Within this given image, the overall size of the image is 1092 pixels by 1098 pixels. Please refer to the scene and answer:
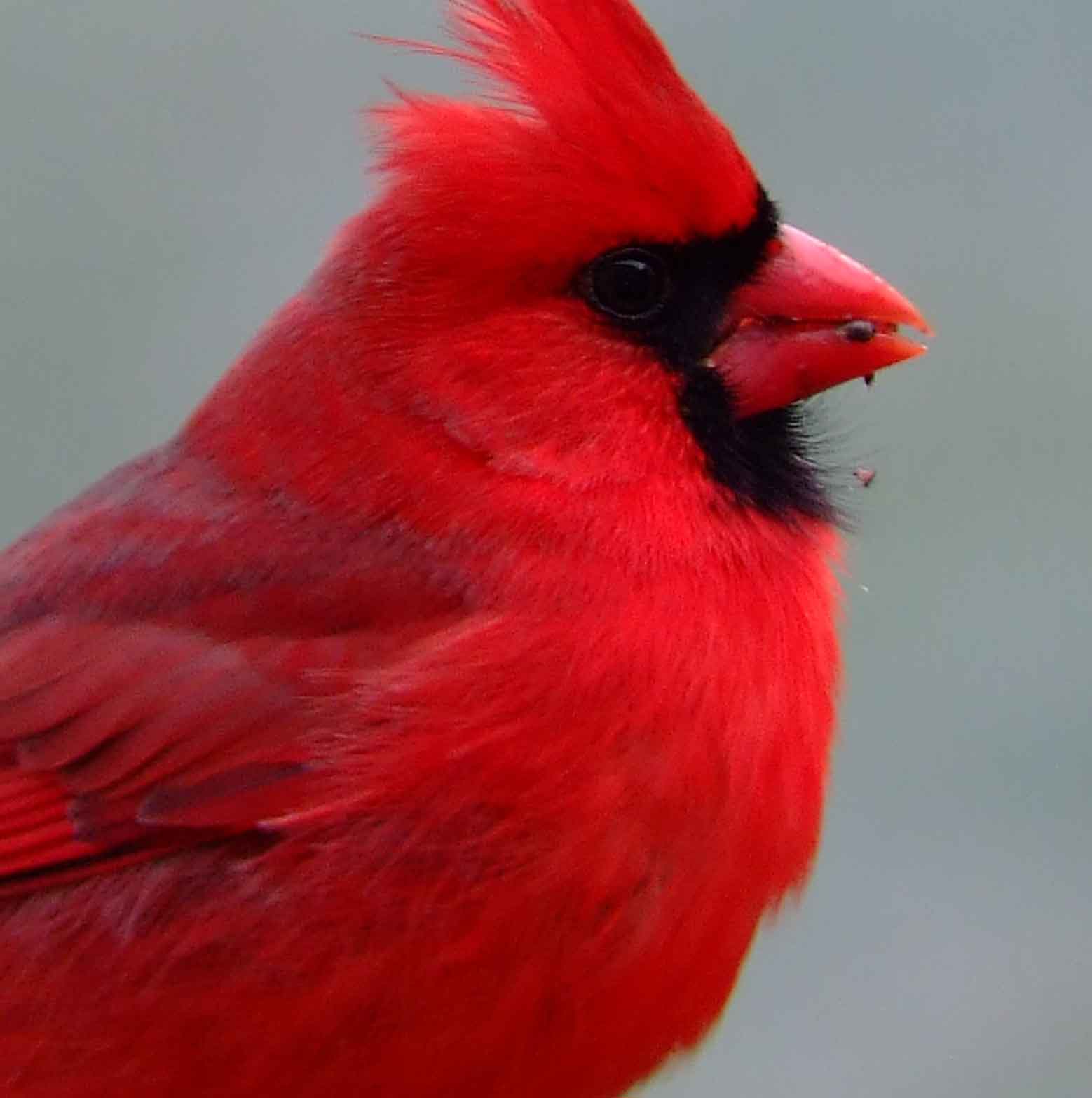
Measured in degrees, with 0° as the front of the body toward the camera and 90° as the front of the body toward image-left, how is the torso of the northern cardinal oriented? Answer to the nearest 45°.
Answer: approximately 270°
